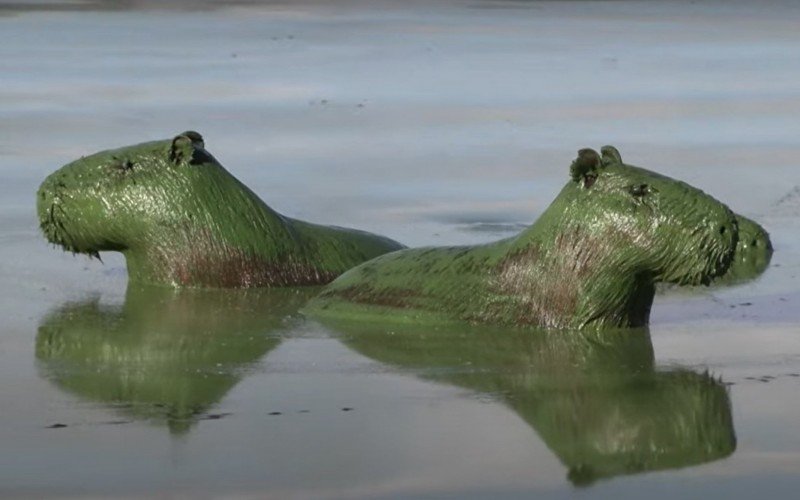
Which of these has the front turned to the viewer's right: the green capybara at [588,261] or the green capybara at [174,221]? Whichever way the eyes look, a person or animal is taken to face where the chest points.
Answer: the green capybara at [588,261]

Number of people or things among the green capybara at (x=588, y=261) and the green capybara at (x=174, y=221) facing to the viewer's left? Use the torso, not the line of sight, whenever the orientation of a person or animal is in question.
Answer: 1

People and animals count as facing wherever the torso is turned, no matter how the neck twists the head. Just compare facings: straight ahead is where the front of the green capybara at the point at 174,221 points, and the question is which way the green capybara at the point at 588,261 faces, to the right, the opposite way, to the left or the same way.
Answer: the opposite way

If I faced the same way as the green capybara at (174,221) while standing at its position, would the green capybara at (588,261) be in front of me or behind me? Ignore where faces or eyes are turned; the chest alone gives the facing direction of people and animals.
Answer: behind

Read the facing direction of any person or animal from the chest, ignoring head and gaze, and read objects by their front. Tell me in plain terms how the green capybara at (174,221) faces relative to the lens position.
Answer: facing to the left of the viewer

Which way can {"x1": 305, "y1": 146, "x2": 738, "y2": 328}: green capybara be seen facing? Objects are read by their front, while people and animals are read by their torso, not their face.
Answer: to the viewer's right

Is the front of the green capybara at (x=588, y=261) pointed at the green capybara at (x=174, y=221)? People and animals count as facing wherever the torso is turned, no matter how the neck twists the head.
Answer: no
